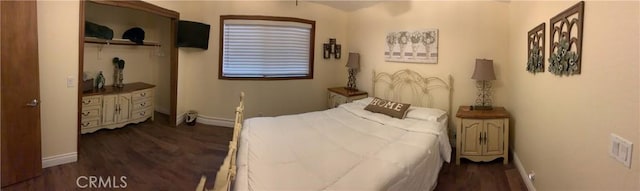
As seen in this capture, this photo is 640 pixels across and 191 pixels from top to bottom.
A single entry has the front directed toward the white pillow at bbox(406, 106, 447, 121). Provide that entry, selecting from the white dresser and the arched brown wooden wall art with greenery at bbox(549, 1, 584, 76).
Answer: the white dresser

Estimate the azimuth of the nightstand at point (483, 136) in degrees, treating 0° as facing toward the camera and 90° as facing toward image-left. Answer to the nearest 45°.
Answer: approximately 0°

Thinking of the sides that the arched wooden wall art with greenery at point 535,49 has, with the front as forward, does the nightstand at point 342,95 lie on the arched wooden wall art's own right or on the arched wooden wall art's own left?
on the arched wooden wall art's own right

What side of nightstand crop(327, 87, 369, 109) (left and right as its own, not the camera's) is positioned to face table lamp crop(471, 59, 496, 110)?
left

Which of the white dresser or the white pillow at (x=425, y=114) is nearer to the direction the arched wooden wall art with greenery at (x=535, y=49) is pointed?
the white dresser
